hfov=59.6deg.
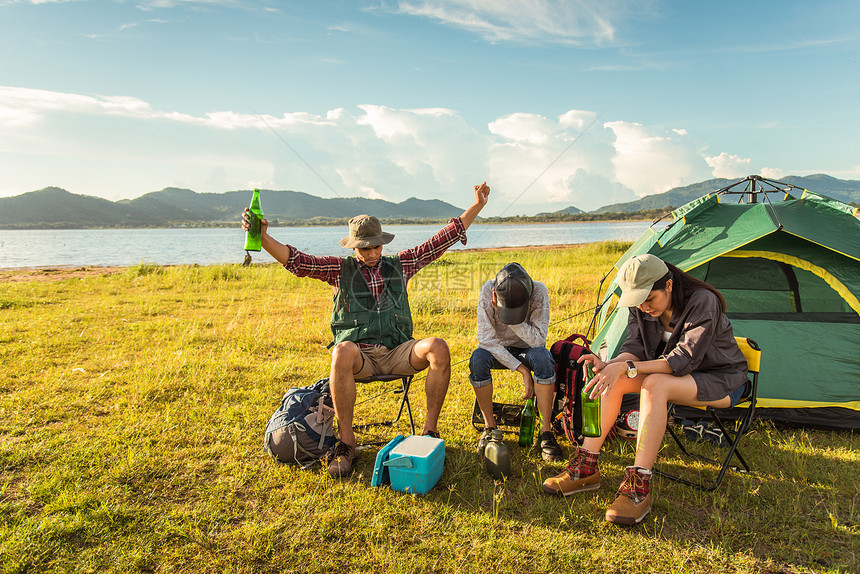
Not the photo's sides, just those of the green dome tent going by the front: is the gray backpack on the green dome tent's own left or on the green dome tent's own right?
on the green dome tent's own right

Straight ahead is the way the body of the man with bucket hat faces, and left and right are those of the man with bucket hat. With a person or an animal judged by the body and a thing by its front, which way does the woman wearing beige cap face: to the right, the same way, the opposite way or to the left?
to the right

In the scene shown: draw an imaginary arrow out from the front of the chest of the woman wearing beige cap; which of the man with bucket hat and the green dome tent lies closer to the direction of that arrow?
the man with bucket hat

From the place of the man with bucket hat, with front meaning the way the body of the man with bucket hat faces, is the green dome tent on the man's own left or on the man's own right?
on the man's own left

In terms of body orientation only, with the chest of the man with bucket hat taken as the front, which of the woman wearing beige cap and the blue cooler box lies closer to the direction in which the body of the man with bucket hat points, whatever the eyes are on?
the blue cooler box

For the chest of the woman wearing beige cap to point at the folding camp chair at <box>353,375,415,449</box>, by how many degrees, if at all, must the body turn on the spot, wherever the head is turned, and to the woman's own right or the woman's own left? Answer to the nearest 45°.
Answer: approximately 45° to the woman's own right

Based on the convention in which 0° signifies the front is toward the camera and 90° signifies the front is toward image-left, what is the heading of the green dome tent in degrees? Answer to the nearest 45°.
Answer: approximately 0°

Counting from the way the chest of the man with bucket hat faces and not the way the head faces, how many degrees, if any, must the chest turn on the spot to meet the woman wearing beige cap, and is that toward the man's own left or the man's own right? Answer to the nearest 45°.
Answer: approximately 45° to the man's own left

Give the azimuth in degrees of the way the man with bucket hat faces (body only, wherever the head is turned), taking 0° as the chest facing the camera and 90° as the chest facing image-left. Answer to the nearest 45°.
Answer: approximately 0°
